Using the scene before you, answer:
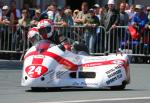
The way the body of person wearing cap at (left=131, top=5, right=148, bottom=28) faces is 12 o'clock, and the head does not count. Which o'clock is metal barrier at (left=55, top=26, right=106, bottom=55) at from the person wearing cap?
The metal barrier is roughly at 3 o'clock from the person wearing cap.

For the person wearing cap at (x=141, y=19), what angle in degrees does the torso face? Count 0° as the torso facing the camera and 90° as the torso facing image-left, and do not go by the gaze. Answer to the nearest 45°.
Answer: approximately 45°

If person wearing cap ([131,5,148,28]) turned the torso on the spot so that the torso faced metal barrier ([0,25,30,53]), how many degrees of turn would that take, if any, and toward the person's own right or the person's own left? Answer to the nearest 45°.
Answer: approximately 45° to the person's own right

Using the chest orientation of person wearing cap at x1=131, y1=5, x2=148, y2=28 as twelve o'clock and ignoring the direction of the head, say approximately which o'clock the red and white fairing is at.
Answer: The red and white fairing is roughly at 1 o'clock from the person wearing cap.

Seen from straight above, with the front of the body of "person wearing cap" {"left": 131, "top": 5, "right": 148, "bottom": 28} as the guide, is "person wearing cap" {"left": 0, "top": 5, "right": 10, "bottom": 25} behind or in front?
in front

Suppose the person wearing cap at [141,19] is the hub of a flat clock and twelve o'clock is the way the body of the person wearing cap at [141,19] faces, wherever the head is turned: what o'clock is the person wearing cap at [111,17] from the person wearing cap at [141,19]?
the person wearing cap at [111,17] is roughly at 1 o'clock from the person wearing cap at [141,19].
